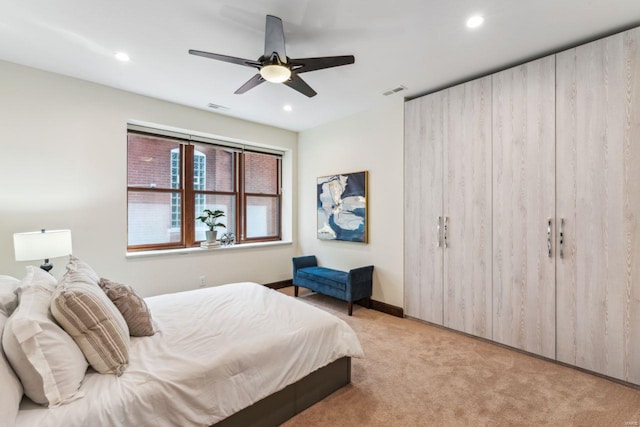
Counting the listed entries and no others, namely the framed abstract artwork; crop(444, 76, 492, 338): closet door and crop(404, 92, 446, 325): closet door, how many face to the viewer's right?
0

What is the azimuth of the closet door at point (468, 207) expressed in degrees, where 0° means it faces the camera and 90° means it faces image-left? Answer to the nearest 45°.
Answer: approximately 45°

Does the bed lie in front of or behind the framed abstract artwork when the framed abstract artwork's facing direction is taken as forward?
in front

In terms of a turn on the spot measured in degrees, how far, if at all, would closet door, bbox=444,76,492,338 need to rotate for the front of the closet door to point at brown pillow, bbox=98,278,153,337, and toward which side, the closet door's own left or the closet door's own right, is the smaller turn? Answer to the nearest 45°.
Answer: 0° — it already faces it

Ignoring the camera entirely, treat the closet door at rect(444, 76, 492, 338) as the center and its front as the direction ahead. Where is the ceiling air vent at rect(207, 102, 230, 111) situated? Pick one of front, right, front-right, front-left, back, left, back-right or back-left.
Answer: front-right

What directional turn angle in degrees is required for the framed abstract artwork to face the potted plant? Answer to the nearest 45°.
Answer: approximately 45° to its right

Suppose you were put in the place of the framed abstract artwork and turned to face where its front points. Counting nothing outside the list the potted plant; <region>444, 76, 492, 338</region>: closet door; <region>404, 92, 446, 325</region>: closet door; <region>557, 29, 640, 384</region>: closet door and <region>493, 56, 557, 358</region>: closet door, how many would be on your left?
4

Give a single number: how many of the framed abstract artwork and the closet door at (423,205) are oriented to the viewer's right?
0

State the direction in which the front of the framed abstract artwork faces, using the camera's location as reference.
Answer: facing the viewer and to the left of the viewer

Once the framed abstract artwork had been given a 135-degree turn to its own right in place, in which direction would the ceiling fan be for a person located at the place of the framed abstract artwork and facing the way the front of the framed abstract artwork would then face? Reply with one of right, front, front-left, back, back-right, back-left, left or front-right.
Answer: back

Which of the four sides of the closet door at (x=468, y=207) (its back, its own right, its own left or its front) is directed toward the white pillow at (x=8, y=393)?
front

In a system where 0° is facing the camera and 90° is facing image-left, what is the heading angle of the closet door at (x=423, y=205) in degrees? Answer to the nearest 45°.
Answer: approximately 45°

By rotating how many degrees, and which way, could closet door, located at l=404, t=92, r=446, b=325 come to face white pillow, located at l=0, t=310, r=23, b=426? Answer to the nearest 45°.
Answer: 0° — it already faces it
